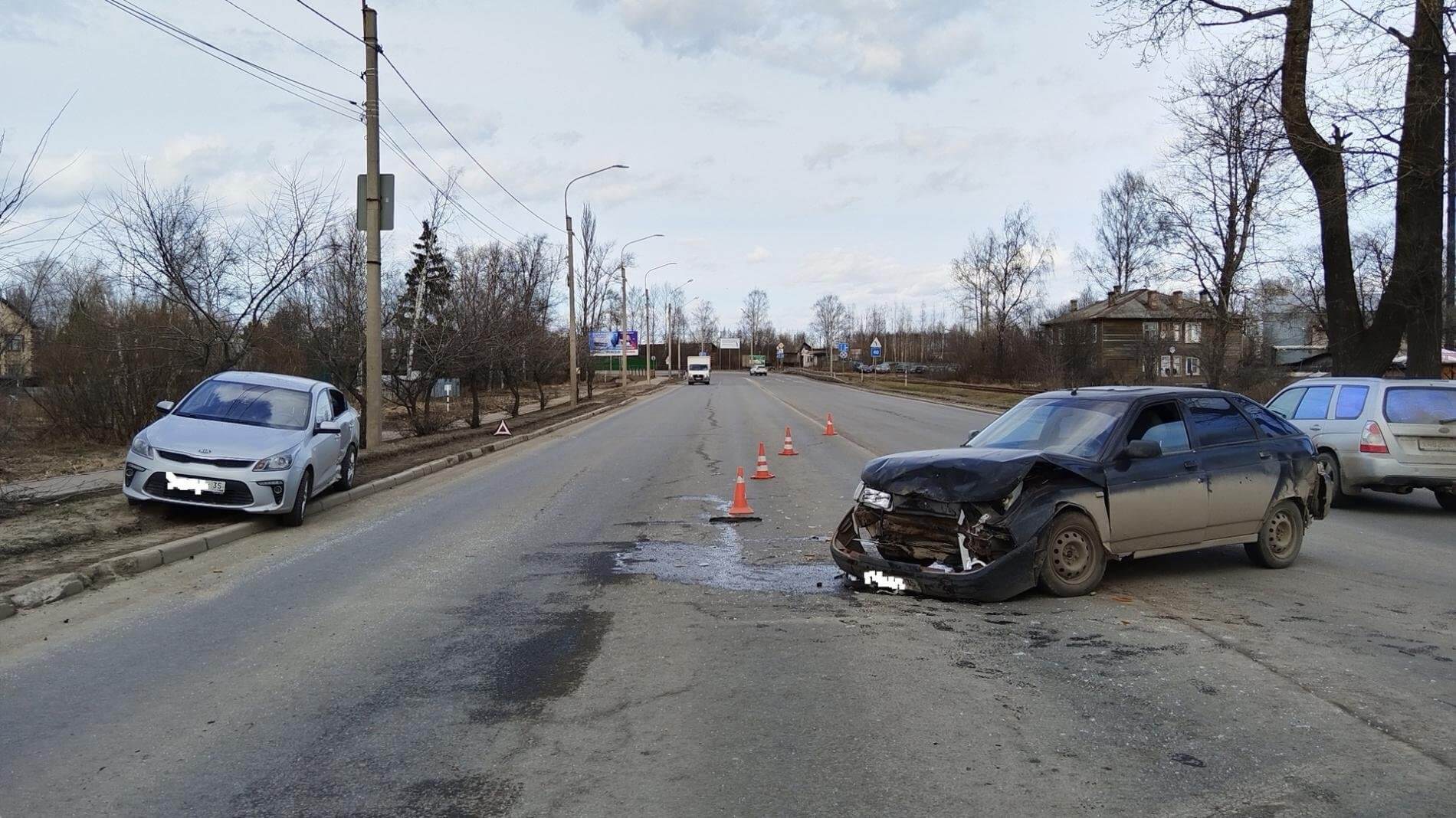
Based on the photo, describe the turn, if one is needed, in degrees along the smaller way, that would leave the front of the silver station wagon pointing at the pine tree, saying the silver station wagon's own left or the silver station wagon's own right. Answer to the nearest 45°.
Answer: approximately 45° to the silver station wagon's own left

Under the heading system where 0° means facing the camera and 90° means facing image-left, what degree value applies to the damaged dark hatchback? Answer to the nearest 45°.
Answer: approximately 45°

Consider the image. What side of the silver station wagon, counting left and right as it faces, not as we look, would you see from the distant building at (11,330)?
left

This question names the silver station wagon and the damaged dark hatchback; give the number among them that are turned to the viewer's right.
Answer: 0

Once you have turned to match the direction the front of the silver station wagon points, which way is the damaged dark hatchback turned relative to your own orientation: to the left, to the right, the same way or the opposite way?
to the left

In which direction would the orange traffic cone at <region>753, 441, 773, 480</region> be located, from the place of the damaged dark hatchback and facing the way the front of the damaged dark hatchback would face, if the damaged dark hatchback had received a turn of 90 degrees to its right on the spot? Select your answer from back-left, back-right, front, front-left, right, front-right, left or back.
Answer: front

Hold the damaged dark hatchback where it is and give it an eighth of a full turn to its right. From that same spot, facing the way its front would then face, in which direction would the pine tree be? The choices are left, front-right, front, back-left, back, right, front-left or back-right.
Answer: front-right

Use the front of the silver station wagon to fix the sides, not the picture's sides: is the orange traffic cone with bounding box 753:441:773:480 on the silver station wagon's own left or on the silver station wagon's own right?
on the silver station wagon's own left

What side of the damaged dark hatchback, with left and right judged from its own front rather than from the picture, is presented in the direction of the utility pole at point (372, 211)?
right

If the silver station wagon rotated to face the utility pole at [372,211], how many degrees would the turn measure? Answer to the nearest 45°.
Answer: approximately 45° to its left

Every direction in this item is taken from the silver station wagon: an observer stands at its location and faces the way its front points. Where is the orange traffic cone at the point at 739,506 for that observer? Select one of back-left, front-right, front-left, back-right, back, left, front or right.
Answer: left

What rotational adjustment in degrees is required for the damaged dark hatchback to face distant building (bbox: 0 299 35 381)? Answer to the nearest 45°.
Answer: approximately 45° to its right

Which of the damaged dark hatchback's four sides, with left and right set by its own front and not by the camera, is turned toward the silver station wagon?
back

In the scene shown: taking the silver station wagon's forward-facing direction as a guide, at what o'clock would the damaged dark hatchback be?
The damaged dark hatchback is roughly at 8 o'clock from the silver station wagon.
